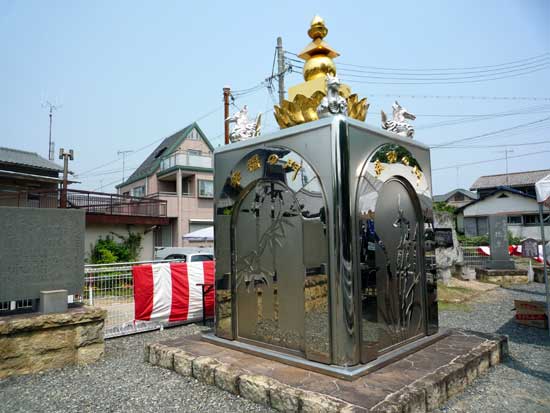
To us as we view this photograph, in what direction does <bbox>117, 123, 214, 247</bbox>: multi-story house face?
facing the viewer and to the right of the viewer

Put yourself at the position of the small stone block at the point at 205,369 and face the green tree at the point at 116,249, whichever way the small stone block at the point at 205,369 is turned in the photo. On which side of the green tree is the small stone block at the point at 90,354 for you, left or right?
left

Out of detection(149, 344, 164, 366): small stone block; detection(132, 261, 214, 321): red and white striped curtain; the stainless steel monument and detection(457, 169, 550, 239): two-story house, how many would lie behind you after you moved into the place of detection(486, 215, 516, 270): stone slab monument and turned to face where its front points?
1

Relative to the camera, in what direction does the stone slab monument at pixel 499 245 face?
facing the viewer

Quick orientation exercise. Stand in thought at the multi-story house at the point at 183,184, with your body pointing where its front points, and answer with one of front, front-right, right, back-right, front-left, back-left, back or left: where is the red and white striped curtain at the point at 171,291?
front-right

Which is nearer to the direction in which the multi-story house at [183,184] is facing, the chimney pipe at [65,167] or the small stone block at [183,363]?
the small stone block

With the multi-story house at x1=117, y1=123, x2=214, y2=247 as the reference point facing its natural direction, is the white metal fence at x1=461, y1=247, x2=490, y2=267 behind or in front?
in front

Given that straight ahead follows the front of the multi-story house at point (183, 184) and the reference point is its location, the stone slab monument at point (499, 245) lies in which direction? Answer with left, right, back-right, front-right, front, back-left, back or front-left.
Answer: front

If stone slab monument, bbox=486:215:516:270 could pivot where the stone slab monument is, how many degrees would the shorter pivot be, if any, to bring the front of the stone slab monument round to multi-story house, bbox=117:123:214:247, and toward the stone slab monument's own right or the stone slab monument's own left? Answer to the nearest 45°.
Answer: approximately 90° to the stone slab monument's own right

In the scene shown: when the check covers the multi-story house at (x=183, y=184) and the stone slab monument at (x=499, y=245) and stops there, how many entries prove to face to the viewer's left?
0

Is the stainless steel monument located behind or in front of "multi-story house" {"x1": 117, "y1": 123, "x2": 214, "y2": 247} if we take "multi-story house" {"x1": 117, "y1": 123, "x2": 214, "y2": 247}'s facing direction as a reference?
in front

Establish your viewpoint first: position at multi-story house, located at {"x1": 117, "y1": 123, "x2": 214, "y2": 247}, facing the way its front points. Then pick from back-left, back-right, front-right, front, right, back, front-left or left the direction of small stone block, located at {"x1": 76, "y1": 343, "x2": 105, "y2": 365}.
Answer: front-right
